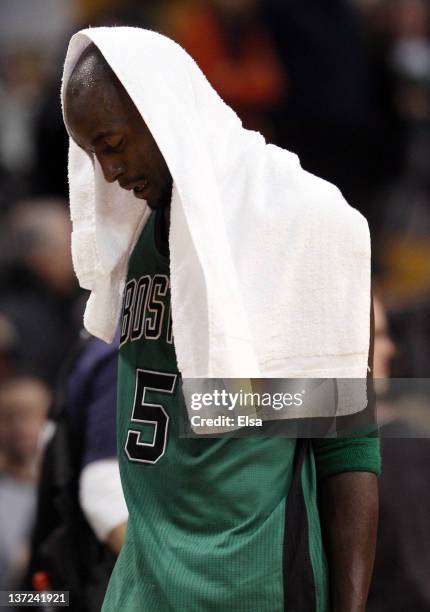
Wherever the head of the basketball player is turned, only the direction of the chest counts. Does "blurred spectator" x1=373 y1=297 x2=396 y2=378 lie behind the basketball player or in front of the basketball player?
behind

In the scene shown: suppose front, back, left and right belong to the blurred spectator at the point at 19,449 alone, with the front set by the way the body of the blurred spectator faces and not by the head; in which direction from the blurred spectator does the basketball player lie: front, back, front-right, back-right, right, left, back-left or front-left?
front

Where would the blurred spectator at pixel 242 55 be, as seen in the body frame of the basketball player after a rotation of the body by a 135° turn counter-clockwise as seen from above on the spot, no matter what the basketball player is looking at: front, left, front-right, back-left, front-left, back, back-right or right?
left

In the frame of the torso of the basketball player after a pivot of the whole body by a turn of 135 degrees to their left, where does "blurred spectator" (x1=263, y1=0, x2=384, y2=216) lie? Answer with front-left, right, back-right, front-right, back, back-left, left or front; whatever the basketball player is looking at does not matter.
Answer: left

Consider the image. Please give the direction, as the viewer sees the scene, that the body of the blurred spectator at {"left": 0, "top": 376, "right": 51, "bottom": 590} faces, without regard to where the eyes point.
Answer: toward the camera

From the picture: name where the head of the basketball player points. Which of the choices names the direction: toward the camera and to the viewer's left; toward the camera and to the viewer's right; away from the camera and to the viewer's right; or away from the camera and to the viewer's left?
toward the camera and to the viewer's left

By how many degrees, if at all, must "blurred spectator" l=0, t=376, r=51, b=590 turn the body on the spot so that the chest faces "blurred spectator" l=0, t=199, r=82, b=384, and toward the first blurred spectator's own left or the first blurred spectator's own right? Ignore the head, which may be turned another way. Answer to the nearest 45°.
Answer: approximately 180°

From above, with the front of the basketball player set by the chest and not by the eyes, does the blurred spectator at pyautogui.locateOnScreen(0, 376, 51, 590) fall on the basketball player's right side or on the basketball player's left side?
on the basketball player's right side

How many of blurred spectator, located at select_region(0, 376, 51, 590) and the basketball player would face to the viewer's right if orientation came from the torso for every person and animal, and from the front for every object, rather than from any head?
0

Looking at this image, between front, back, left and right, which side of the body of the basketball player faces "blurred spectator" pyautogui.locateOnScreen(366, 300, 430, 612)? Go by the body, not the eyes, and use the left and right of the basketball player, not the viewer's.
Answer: back

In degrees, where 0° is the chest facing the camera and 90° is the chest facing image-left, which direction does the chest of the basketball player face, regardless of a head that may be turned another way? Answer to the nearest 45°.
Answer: approximately 45°
